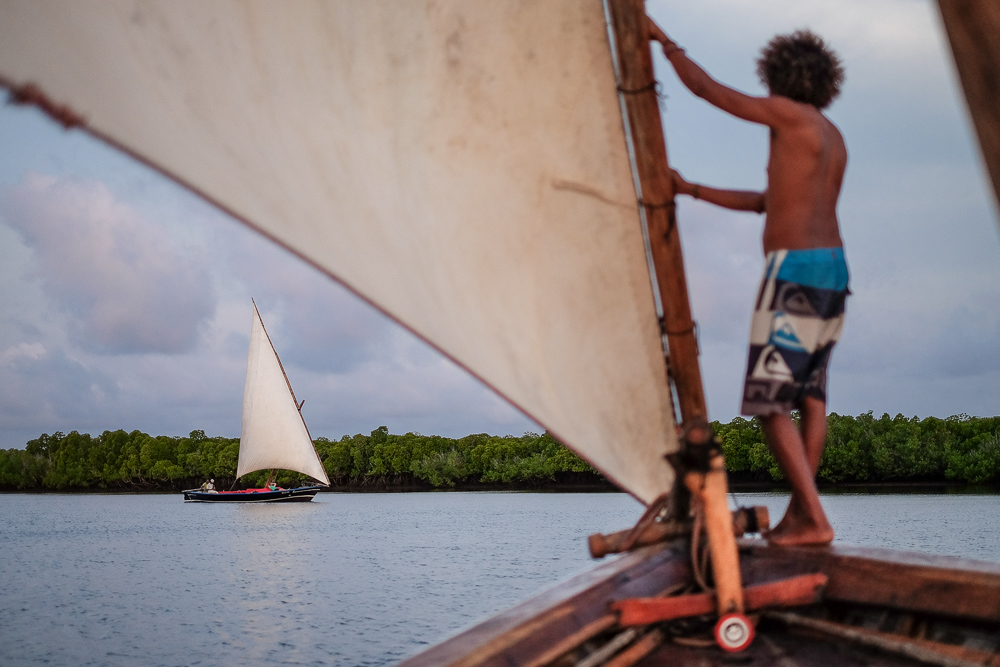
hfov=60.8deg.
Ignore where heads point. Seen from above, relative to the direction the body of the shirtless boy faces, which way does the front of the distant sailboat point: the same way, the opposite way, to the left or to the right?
to the right

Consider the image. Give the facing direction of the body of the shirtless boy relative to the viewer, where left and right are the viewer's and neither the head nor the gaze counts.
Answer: facing away from the viewer and to the left of the viewer

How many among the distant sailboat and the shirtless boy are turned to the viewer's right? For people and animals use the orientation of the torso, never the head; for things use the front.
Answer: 1

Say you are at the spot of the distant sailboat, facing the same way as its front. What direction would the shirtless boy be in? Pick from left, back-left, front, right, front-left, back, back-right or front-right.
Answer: right

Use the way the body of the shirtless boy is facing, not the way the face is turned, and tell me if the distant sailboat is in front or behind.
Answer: in front

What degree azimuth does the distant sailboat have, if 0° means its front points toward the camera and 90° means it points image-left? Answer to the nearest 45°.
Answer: approximately 270°
